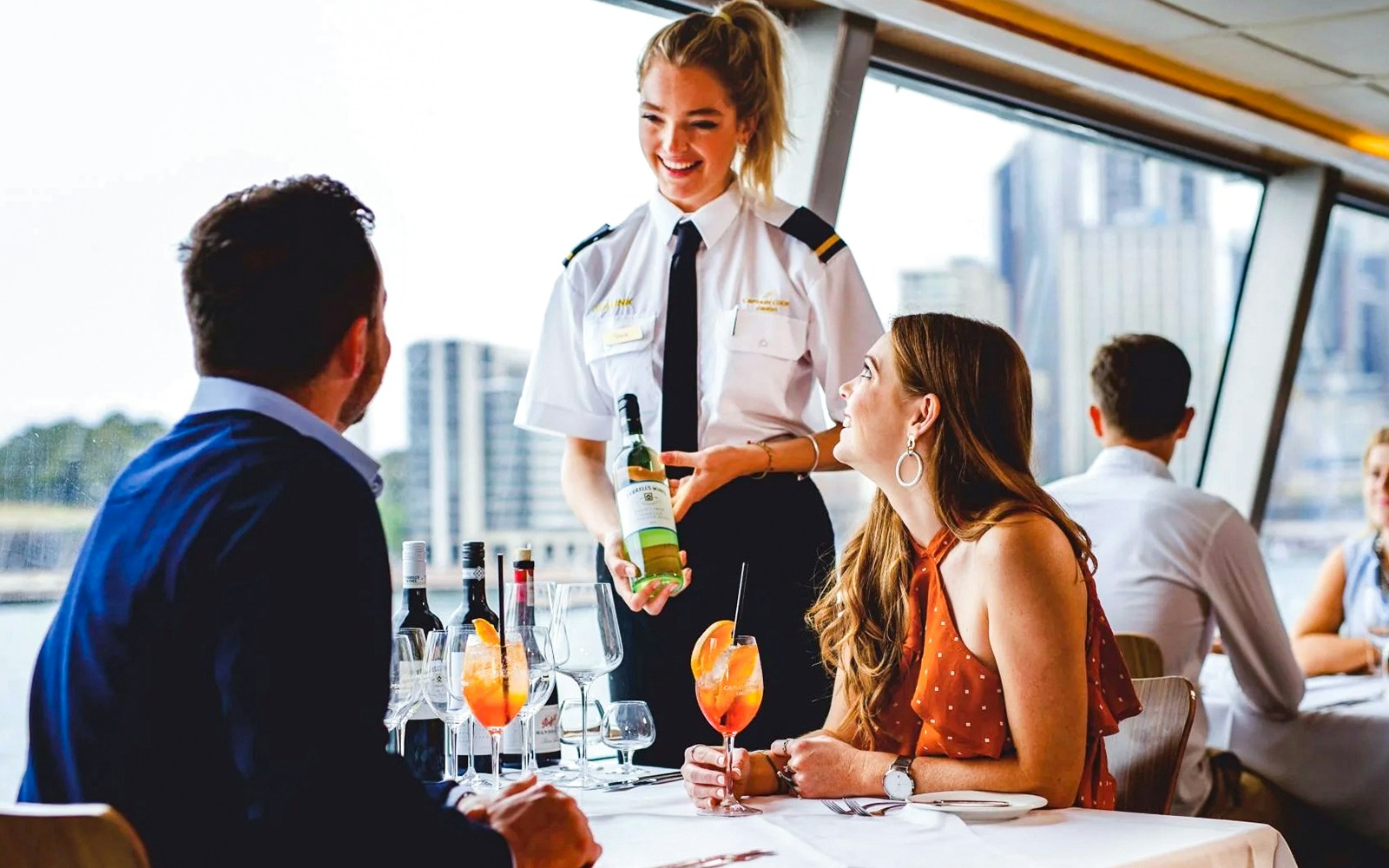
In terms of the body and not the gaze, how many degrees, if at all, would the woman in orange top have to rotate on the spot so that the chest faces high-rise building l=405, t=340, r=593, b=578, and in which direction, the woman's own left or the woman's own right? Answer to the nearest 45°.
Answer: approximately 90° to the woman's own right

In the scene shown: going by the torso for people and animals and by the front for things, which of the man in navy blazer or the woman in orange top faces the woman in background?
the man in navy blazer

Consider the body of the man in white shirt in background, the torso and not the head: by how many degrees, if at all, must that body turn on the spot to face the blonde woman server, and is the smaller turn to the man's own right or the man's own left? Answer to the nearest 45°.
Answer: approximately 180°

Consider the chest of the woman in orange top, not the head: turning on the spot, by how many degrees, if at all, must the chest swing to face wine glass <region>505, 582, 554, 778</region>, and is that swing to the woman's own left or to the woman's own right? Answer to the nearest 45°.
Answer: approximately 45° to the woman's own right

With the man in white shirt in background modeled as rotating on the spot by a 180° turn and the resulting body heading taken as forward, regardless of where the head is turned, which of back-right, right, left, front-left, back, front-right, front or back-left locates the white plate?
front-left

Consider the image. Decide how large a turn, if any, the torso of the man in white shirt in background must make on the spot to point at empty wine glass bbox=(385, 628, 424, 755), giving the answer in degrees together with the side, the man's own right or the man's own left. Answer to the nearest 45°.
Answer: approximately 180°

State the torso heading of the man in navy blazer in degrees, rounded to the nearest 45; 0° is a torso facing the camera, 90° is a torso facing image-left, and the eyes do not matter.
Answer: approximately 225°

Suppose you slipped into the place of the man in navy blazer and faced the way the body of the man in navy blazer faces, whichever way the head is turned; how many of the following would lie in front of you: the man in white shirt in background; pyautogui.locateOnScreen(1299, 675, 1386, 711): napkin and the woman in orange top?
3

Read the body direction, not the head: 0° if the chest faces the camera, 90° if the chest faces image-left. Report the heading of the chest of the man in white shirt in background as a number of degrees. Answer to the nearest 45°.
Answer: approximately 225°

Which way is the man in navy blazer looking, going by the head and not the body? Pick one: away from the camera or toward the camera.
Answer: away from the camera
